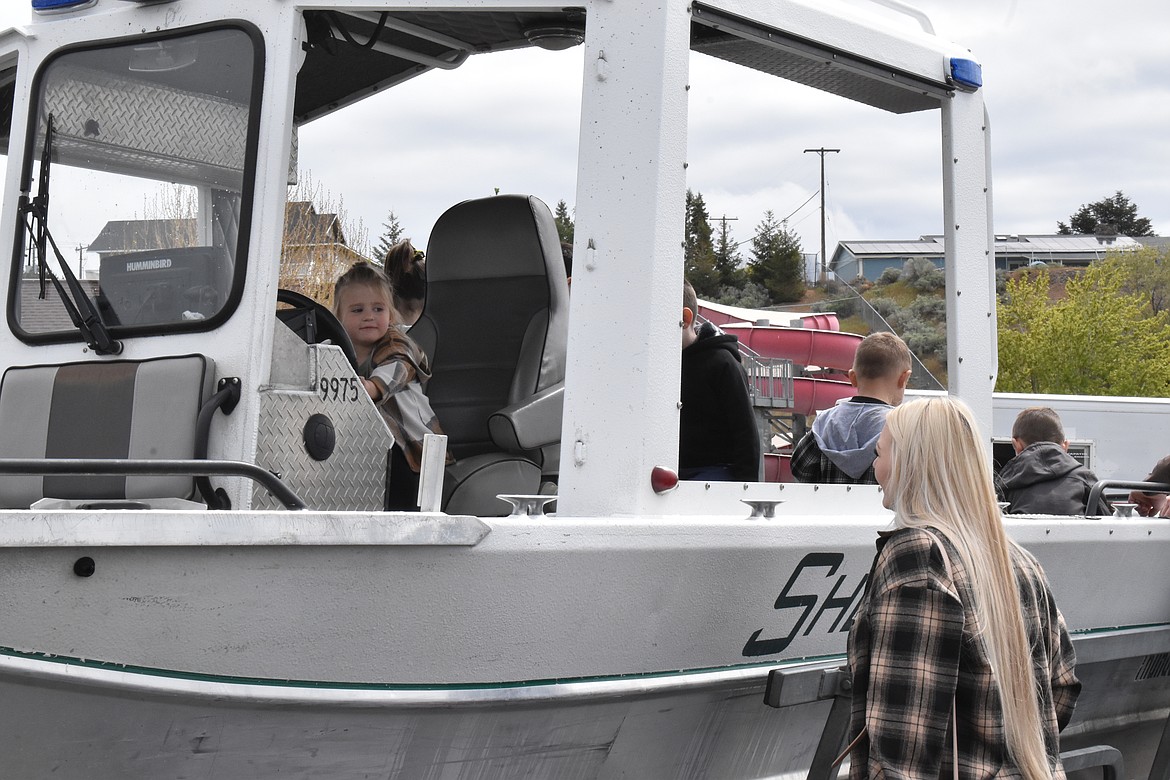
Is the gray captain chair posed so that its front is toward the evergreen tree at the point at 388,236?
no

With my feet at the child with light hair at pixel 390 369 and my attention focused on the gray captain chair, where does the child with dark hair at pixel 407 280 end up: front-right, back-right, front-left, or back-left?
front-left

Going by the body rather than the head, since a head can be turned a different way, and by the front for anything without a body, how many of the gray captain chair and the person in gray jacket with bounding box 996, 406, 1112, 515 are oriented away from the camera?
1

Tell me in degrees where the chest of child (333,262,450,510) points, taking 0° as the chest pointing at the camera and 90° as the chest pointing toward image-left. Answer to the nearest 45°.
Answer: approximately 45°

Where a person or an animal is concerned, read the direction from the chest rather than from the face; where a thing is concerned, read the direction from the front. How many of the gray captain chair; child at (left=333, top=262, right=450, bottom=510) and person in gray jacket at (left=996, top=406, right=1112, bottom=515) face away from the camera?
1

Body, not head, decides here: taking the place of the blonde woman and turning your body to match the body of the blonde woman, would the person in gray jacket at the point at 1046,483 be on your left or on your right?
on your right

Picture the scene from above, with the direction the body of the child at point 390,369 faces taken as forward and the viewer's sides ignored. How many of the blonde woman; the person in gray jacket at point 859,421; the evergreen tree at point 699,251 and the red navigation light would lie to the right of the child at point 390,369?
0

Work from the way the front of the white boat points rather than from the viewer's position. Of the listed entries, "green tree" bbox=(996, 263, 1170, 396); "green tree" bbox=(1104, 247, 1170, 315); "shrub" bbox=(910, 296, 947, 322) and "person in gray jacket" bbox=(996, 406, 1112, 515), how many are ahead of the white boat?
0

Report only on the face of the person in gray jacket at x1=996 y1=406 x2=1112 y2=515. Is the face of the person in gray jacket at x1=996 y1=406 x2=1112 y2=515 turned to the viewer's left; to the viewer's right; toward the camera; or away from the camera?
away from the camera

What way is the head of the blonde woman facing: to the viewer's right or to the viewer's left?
to the viewer's left

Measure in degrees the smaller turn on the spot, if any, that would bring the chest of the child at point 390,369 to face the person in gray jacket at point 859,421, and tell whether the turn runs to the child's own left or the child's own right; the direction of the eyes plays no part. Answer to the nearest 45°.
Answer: approximately 135° to the child's own left

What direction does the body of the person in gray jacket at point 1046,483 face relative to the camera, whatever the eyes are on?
away from the camera
